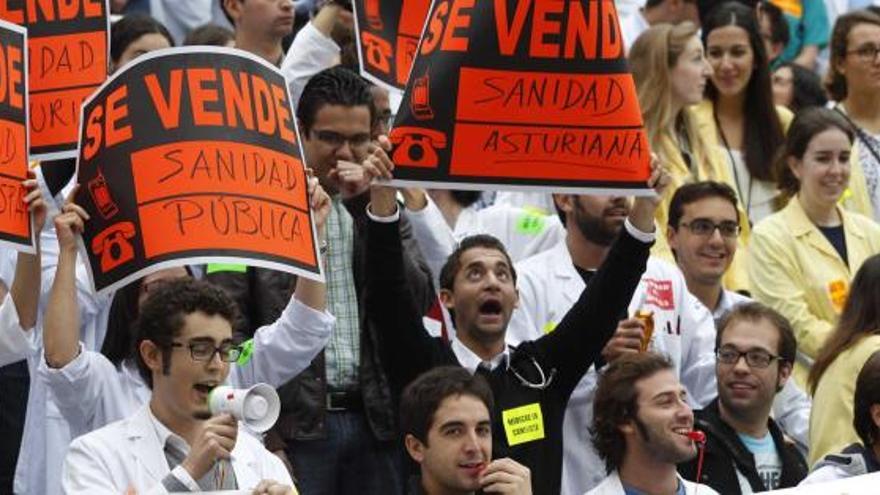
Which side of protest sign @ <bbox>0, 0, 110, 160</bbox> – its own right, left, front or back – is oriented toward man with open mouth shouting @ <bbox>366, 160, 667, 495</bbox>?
left

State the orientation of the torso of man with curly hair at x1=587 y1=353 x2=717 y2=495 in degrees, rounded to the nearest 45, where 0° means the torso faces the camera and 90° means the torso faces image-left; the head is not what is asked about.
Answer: approximately 315°

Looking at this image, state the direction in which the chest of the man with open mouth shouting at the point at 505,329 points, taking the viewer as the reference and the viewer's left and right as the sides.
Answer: facing the viewer

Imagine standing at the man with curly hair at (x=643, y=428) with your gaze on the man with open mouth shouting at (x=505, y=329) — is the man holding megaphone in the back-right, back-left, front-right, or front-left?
front-left

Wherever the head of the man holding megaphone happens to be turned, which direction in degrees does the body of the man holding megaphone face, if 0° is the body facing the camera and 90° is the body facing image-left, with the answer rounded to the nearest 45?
approximately 315°

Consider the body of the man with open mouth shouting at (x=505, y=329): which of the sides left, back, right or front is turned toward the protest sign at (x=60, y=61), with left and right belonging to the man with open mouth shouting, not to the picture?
right

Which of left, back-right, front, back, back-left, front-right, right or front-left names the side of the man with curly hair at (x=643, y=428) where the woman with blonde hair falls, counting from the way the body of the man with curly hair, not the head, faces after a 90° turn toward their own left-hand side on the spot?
front-left

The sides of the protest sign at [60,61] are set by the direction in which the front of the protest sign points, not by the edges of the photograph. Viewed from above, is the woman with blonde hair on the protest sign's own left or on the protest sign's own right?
on the protest sign's own left

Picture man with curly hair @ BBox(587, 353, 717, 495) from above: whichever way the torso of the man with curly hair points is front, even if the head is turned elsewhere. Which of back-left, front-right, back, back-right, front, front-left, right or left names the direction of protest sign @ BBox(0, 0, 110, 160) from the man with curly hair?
back-right

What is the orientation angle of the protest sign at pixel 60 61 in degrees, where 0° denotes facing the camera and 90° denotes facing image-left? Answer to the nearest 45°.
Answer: approximately 0°

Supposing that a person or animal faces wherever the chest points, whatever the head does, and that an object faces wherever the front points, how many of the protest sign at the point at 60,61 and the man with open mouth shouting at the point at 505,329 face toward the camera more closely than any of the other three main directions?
2
